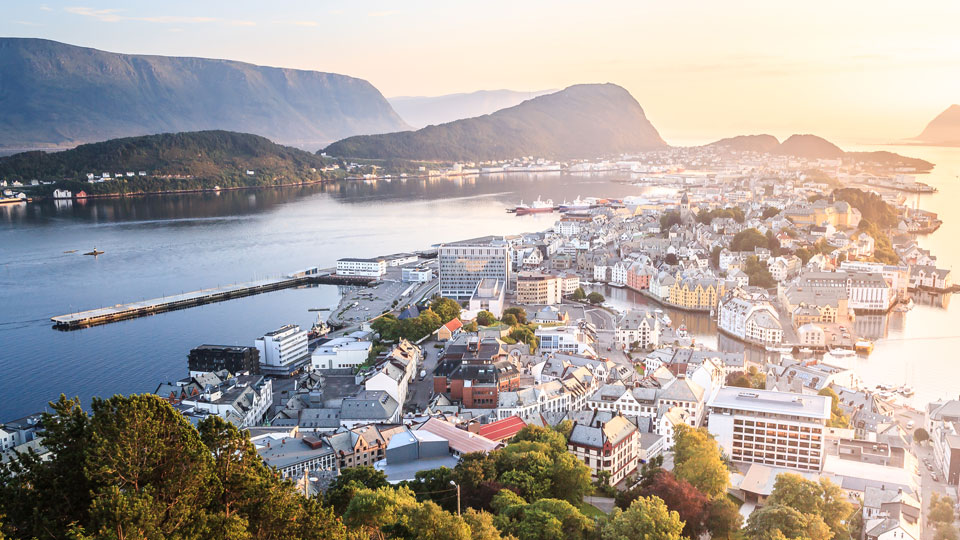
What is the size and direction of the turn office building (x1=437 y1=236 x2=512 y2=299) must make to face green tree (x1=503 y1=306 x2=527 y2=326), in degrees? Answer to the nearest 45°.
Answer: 0° — it already faces it

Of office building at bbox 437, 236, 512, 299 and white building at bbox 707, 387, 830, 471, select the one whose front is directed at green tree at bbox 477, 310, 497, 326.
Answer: the office building

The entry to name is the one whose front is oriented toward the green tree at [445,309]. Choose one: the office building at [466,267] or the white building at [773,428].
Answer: the office building

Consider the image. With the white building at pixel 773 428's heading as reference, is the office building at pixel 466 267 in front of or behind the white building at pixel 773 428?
behind

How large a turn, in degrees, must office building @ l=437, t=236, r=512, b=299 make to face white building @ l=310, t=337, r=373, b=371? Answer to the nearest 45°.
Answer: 0° — it already faces it

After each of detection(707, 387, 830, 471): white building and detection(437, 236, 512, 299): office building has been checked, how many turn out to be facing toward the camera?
2

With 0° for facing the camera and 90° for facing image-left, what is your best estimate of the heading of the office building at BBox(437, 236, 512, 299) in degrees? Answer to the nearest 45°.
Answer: approximately 0°

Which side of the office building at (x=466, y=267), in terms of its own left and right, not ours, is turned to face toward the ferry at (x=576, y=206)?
back

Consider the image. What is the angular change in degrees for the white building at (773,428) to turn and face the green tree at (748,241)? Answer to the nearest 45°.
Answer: approximately 180°

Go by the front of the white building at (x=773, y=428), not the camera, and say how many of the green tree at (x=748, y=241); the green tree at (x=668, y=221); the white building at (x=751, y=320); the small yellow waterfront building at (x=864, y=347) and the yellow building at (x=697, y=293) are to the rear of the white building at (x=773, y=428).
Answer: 5

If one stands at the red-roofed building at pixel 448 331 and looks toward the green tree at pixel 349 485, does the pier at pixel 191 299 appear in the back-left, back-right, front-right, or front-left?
back-right

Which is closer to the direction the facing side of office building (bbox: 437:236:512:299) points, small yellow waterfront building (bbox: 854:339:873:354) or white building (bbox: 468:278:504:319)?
the white building

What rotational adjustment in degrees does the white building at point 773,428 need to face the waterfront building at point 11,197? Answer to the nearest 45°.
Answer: approximately 135° to its right

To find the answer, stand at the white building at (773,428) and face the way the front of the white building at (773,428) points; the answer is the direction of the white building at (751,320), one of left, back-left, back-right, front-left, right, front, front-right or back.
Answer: back

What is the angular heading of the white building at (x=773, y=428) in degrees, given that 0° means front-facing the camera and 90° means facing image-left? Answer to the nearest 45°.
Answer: approximately 0°
